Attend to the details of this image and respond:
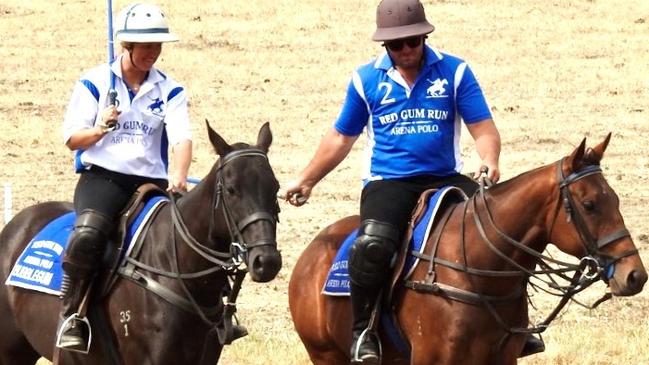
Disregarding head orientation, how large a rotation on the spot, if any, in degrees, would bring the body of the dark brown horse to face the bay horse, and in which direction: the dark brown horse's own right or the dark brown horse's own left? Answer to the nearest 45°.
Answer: approximately 45° to the dark brown horse's own left

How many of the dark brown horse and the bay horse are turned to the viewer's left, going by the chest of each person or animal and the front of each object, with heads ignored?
0

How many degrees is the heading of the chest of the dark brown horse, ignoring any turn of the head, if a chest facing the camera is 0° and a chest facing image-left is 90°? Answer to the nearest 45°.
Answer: approximately 315°

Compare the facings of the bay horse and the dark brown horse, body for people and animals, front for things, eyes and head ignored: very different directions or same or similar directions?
same or similar directions

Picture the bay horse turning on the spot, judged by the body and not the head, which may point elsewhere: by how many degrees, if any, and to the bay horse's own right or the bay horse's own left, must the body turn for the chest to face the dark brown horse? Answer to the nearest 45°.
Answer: approximately 135° to the bay horse's own right

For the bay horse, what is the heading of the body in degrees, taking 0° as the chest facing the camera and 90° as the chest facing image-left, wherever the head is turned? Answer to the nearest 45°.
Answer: approximately 315°
